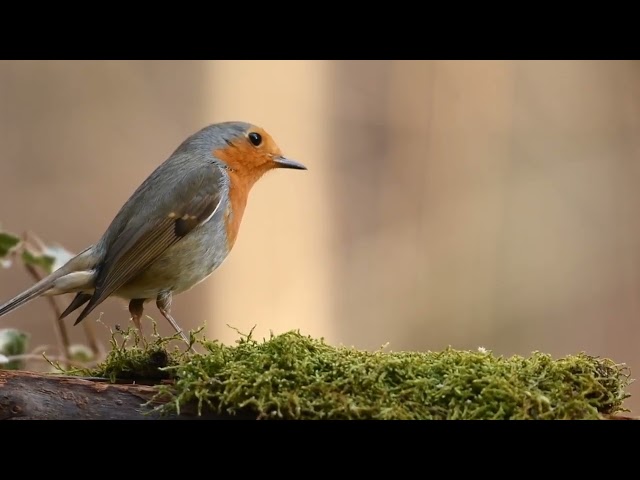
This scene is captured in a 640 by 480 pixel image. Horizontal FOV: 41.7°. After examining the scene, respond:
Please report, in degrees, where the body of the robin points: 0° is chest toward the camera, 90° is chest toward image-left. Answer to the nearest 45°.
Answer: approximately 270°
